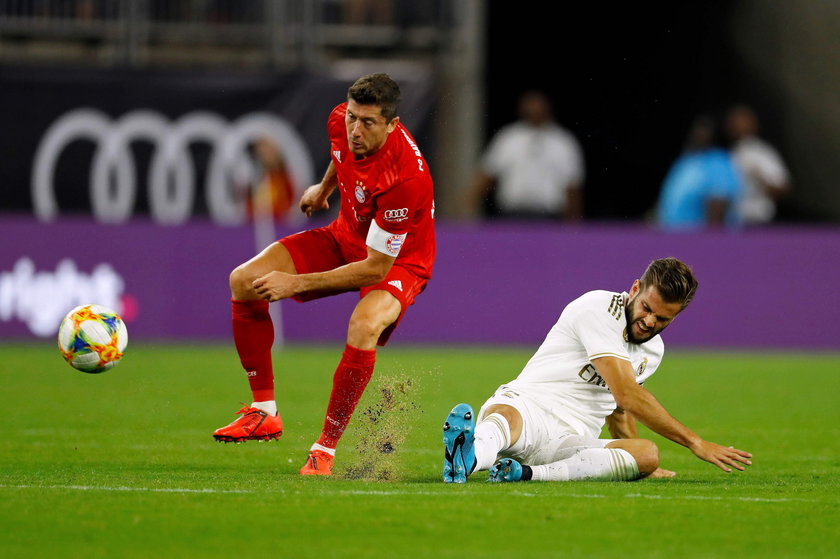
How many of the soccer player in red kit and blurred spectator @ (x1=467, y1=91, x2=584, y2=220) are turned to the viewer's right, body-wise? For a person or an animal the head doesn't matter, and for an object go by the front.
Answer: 0

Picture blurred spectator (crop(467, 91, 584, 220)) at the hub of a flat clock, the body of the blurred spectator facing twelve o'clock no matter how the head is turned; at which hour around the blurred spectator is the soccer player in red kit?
The soccer player in red kit is roughly at 12 o'clock from the blurred spectator.

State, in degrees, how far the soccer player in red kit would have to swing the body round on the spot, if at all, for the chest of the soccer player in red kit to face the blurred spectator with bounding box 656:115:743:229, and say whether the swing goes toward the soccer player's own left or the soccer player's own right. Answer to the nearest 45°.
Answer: approximately 180°

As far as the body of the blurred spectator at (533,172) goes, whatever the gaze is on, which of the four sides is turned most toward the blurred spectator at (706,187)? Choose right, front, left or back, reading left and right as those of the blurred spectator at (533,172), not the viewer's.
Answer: left

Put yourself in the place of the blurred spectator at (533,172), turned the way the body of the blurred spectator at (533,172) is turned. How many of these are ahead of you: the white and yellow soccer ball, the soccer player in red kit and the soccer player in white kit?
3

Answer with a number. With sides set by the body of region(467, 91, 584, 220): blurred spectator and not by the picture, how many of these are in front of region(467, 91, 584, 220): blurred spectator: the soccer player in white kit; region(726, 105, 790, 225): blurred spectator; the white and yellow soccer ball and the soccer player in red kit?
3

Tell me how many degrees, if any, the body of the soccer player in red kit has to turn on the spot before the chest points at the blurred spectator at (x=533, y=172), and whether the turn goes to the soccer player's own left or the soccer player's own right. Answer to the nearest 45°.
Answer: approximately 135° to the soccer player's own right

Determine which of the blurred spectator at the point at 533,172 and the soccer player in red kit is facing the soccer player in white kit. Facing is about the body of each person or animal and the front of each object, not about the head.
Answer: the blurred spectator

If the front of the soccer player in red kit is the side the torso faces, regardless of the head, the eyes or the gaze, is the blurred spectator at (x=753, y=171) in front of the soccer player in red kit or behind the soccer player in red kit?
behind

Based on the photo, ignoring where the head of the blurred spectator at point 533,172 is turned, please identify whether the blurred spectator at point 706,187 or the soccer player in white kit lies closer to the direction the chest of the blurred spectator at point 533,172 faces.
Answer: the soccer player in white kit
